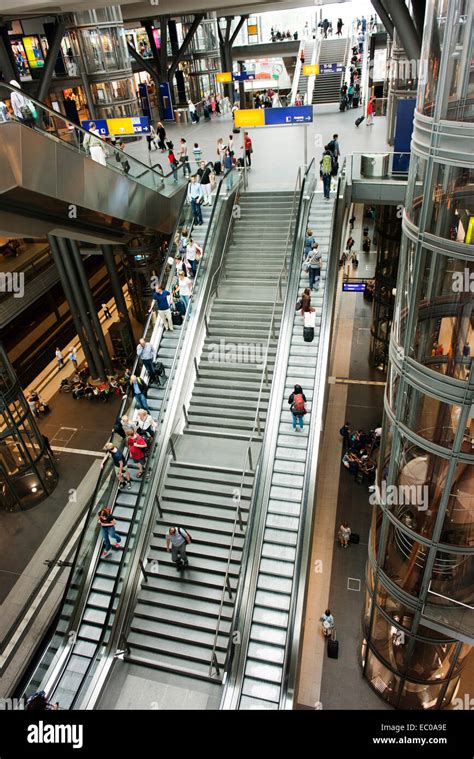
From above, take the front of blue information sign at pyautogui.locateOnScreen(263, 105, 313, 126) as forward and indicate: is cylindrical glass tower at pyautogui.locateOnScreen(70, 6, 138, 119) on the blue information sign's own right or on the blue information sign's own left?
on the blue information sign's own right

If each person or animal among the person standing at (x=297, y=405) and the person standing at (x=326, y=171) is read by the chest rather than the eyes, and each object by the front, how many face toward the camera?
0

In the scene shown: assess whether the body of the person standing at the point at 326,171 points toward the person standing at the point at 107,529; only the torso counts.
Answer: no

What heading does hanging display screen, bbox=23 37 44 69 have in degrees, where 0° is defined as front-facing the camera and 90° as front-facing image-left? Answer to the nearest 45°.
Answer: approximately 0°

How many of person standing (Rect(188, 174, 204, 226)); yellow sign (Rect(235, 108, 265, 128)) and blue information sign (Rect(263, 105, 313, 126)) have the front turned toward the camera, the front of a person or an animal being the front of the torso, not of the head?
3

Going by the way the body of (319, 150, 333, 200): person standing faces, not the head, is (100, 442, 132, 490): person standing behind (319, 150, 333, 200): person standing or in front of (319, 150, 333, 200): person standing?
behind

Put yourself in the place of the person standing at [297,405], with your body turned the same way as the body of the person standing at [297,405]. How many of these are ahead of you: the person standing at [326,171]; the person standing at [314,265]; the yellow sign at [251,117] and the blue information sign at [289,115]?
4

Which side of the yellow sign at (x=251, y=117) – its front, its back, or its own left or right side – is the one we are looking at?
front

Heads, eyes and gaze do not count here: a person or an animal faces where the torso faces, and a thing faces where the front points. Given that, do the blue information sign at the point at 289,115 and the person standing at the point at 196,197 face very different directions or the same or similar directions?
same or similar directions

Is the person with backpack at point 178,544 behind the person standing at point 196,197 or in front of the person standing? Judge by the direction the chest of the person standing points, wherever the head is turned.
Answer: in front

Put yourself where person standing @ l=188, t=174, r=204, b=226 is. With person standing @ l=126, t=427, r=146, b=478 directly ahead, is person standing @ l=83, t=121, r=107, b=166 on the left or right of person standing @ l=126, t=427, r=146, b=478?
right

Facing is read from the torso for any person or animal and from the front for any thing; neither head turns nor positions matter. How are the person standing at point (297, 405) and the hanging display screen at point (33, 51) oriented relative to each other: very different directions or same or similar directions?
very different directions

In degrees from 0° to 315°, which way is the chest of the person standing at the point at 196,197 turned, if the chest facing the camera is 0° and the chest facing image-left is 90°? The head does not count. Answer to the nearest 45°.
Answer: approximately 0°

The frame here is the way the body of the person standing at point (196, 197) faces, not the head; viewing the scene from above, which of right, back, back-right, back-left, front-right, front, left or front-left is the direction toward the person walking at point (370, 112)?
back-left

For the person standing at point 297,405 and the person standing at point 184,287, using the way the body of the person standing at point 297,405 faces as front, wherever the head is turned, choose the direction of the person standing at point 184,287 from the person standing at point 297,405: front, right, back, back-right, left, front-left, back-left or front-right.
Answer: front-left

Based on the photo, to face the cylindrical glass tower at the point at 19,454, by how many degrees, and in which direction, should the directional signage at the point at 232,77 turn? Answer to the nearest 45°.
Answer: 0° — it already faces it

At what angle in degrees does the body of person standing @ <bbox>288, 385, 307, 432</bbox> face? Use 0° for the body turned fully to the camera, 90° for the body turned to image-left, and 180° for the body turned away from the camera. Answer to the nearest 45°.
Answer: approximately 180°

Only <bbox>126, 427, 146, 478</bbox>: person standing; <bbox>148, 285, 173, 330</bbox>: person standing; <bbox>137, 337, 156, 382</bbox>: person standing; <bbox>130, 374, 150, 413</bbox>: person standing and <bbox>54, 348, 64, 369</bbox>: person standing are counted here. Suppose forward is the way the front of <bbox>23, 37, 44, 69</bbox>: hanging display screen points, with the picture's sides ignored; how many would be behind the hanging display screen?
0
